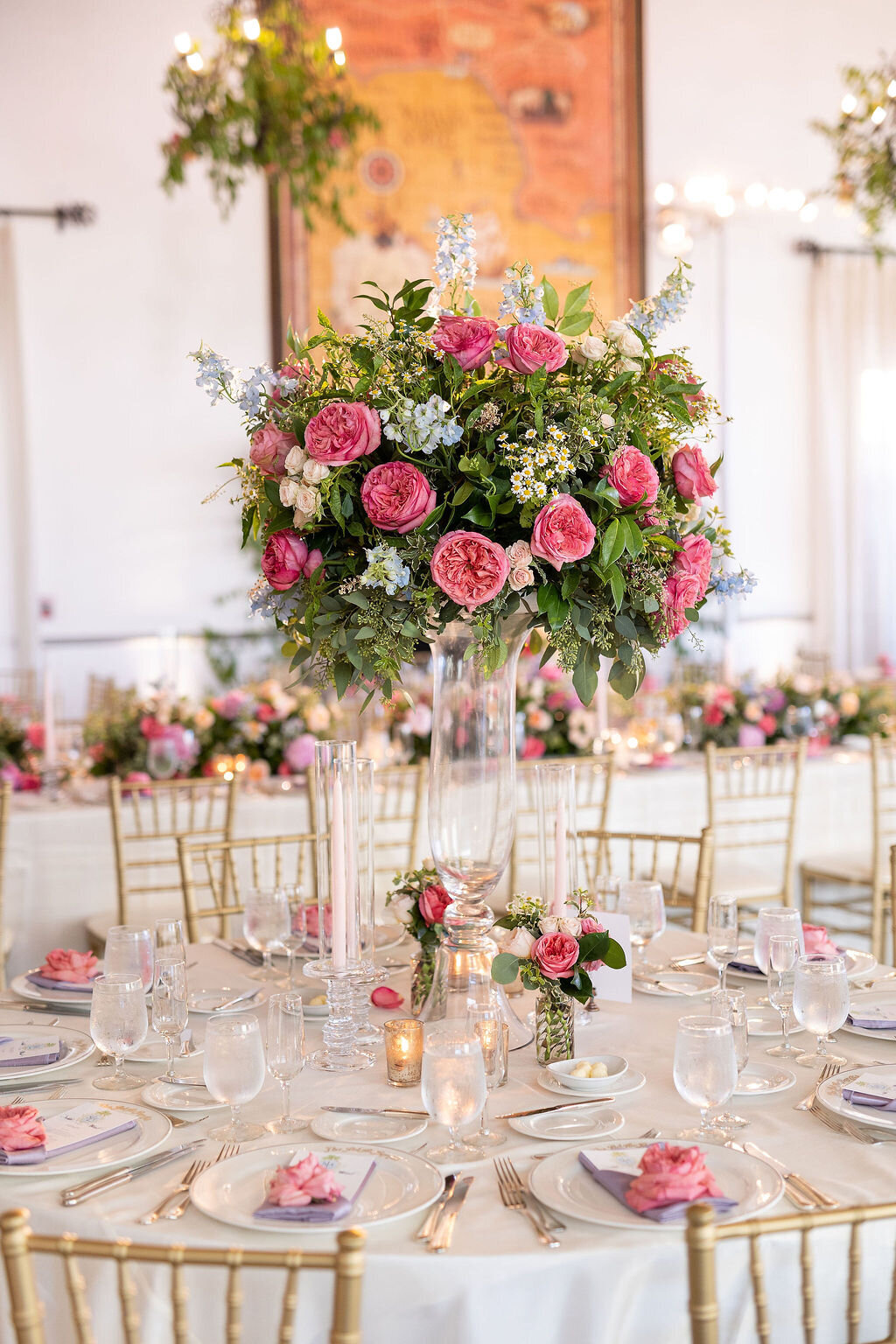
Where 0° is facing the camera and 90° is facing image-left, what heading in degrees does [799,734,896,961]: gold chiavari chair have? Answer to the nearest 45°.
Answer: approximately 135°

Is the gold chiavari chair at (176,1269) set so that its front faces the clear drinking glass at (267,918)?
yes

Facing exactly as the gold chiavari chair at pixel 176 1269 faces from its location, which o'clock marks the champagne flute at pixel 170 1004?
The champagne flute is roughly at 12 o'clock from the gold chiavari chair.

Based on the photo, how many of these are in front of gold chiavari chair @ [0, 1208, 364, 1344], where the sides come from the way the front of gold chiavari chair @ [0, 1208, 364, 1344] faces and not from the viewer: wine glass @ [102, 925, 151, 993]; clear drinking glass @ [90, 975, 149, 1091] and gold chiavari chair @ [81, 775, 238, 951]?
3

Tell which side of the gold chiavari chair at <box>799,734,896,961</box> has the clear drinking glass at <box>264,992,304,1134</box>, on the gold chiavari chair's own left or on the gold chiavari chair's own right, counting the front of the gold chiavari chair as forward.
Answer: on the gold chiavari chair's own left

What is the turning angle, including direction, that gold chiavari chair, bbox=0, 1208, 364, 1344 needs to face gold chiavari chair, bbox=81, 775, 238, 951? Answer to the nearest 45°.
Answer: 0° — it already faces it

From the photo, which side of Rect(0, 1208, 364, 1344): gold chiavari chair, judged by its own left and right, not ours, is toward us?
back

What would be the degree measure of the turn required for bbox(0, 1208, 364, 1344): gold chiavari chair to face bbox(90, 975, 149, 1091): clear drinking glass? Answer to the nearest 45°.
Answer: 0° — it already faces it
